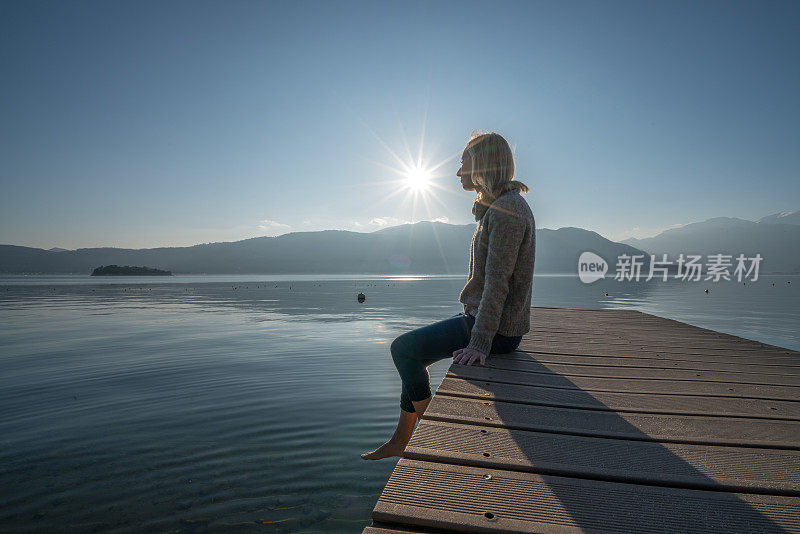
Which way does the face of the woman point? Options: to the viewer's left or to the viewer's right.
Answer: to the viewer's left

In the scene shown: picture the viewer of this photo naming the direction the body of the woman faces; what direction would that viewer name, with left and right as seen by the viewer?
facing to the left of the viewer
